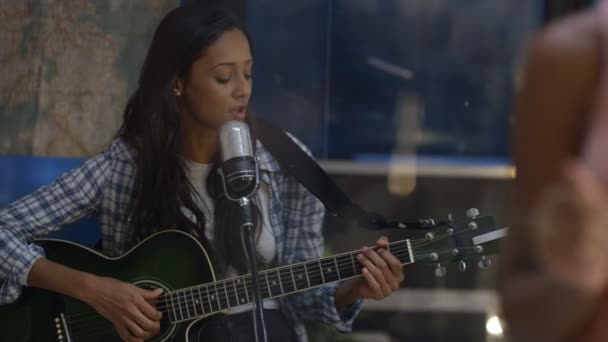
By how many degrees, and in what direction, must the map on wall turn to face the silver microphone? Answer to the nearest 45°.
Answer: approximately 45° to its left

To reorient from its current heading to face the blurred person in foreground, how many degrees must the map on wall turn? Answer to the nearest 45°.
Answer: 0° — it already faces them

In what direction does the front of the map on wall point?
toward the camera
